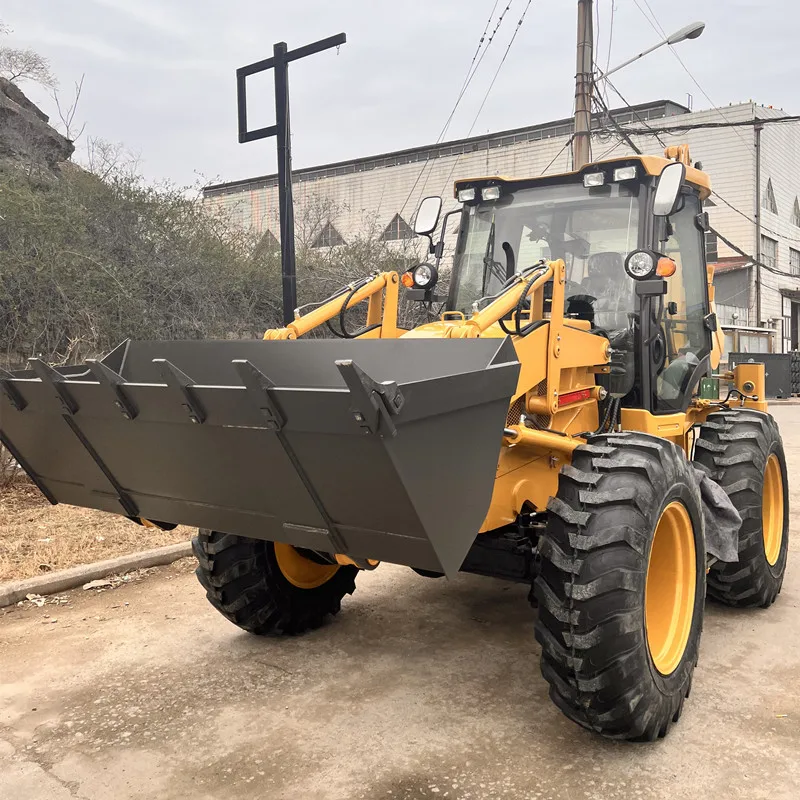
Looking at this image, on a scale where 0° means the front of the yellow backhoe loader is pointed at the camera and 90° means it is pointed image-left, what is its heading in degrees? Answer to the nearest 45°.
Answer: approximately 45°

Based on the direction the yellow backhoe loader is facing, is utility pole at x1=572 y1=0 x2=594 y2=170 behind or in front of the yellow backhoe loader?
behind

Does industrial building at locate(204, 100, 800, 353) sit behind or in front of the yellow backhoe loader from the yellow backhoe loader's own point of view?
behind
